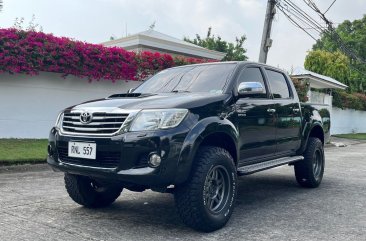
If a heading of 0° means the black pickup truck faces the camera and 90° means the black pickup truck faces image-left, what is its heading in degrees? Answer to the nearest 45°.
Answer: approximately 45°

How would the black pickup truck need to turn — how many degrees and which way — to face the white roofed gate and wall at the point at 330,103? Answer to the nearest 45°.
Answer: approximately 180°

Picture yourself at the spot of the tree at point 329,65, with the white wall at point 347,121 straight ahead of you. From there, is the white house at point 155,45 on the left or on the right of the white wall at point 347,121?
right

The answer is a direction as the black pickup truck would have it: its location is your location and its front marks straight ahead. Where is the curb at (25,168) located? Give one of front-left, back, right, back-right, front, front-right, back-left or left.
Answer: right

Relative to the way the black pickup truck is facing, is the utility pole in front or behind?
behind

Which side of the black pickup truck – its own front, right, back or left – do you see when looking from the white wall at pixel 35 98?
right

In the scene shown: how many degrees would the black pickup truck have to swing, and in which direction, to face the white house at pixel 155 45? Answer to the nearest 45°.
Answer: approximately 135° to its right

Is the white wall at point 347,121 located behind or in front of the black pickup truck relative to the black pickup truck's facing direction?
behind

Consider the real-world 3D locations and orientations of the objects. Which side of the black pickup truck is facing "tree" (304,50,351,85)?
back
